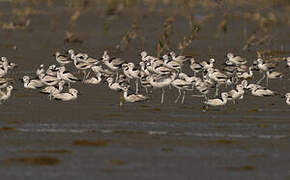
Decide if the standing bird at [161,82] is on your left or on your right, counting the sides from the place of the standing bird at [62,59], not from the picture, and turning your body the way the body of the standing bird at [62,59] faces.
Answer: on your left

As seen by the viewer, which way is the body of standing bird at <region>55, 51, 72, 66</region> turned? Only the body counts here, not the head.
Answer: to the viewer's left

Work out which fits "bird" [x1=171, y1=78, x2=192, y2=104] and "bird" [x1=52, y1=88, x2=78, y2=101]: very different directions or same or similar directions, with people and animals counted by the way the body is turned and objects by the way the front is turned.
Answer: very different directions
